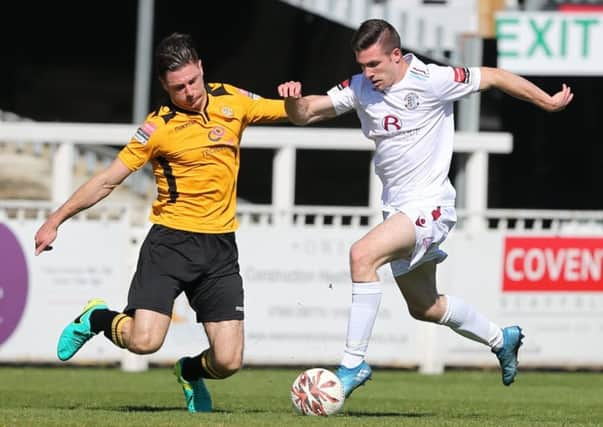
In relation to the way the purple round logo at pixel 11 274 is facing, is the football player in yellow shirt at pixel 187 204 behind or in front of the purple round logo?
in front

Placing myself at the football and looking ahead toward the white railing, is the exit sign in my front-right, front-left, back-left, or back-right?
front-right

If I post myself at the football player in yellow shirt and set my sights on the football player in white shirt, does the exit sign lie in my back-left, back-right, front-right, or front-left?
front-left

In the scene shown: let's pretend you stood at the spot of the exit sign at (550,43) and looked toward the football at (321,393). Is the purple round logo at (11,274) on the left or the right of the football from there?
right

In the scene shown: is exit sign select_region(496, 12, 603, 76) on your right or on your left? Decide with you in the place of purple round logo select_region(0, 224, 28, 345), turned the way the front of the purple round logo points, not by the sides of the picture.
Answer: on your left

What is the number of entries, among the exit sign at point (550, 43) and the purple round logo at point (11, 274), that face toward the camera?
2

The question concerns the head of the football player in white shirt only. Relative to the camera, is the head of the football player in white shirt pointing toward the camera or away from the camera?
toward the camera

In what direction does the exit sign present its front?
toward the camera

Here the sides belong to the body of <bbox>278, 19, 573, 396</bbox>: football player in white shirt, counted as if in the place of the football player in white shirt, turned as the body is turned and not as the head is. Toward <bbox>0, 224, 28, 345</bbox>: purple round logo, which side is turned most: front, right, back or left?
right

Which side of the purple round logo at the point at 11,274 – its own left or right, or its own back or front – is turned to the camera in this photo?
front

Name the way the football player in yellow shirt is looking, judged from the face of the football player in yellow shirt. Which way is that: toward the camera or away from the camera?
toward the camera
